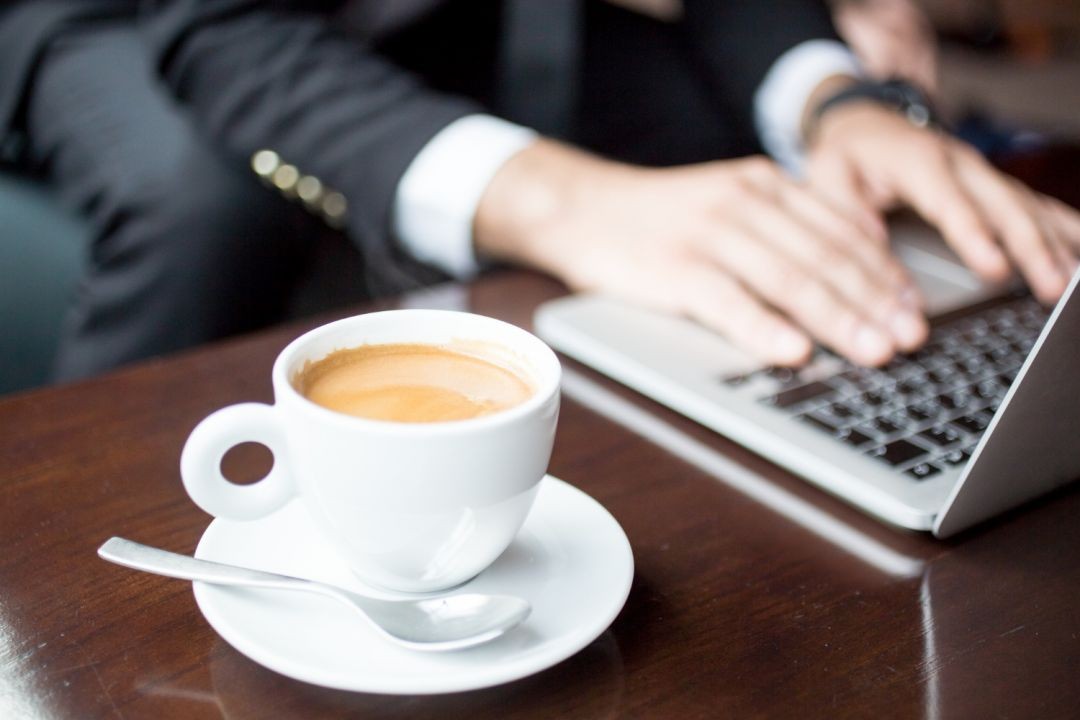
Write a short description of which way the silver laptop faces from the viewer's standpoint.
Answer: facing away from the viewer and to the left of the viewer
